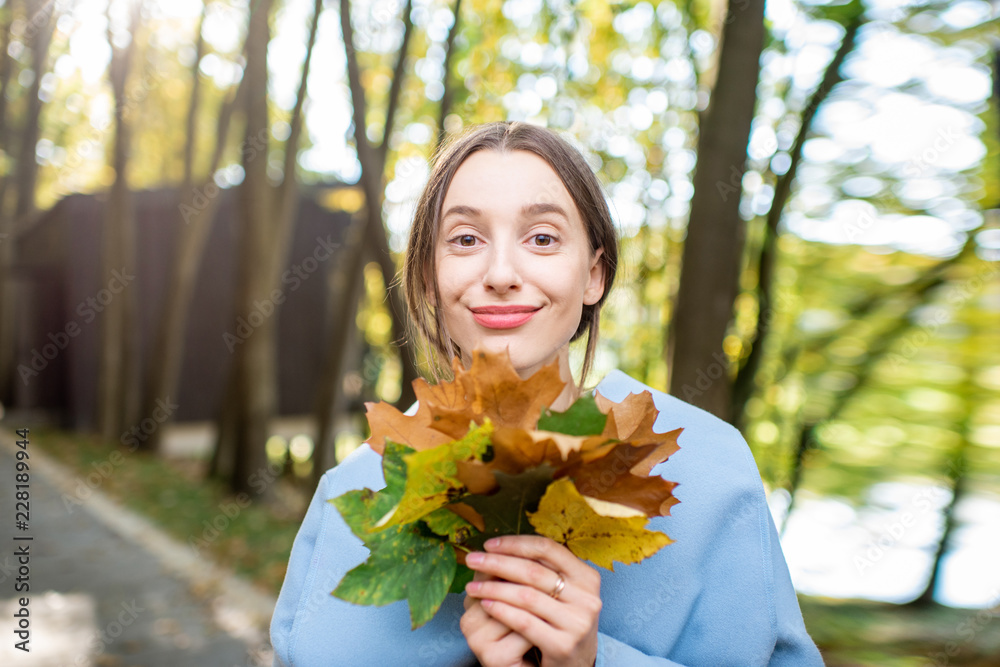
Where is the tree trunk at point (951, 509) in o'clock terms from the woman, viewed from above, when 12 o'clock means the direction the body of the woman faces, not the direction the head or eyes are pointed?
The tree trunk is roughly at 7 o'clock from the woman.

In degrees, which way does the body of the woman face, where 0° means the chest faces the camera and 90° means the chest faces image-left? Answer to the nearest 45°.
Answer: approximately 0°

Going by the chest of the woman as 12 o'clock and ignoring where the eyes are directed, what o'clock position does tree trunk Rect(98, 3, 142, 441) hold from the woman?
The tree trunk is roughly at 5 o'clock from the woman.

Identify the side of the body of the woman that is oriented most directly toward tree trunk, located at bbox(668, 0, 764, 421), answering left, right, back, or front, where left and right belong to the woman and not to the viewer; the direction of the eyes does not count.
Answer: back

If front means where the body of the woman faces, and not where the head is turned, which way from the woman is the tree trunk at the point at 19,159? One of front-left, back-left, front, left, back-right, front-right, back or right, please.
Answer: back-right

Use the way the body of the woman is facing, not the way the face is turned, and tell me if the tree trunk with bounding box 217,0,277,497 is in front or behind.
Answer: behind

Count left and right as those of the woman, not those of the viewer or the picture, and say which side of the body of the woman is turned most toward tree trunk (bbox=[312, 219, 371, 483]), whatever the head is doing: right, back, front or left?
back

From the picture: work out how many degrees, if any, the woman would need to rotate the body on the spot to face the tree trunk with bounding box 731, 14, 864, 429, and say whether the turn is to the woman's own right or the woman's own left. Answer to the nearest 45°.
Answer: approximately 180°

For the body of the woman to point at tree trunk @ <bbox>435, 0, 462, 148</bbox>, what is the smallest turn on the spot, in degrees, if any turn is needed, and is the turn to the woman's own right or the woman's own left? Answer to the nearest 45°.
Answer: approximately 180°
